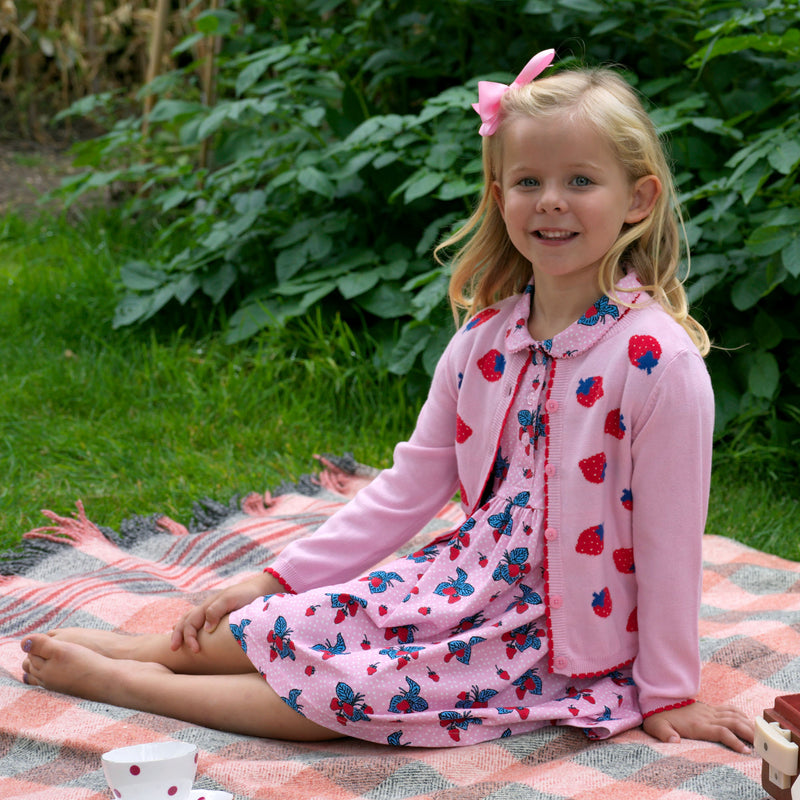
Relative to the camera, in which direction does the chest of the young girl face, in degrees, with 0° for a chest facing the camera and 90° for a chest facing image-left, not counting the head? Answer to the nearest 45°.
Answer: approximately 45°
